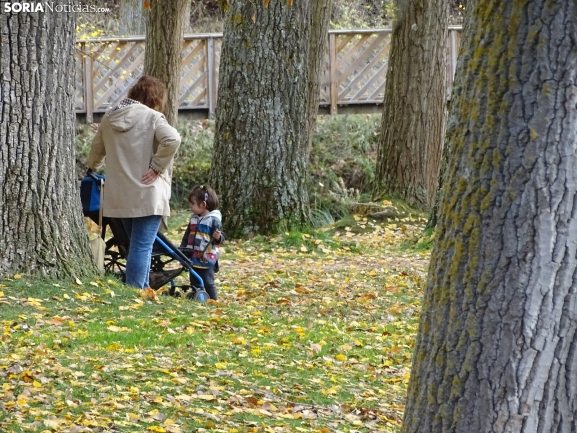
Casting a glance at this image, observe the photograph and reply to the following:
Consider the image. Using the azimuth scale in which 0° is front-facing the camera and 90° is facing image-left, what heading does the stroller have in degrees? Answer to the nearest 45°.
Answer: approximately 315°

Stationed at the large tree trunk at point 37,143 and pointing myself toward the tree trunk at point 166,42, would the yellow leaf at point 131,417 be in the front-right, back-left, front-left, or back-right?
back-right

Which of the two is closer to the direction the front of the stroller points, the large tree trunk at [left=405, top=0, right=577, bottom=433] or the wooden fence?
the large tree trunk

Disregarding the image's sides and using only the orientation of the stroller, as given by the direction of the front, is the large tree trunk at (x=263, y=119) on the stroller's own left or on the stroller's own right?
on the stroller's own left

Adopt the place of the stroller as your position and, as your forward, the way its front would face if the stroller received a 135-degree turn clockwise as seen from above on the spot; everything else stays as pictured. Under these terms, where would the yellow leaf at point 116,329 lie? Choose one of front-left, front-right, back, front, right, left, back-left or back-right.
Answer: left

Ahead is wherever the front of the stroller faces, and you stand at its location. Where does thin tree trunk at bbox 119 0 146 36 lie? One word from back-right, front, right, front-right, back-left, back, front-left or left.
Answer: back-left

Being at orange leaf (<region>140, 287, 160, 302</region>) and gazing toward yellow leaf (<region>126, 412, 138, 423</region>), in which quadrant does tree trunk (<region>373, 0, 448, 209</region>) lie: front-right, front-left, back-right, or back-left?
back-left

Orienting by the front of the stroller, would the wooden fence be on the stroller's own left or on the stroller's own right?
on the stroller's own left
